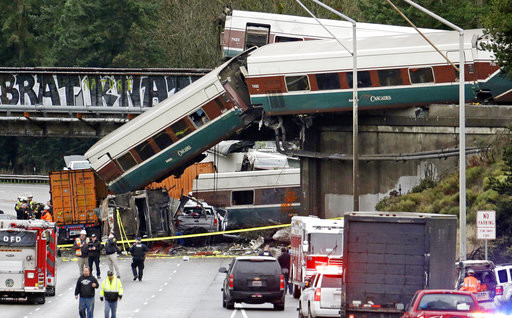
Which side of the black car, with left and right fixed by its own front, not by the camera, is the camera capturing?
back

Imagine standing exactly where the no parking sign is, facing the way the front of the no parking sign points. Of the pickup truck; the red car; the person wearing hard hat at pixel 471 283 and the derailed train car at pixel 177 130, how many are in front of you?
2

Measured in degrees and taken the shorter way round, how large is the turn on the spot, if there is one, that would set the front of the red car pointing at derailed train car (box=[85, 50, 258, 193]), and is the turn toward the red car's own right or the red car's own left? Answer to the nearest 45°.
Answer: approximately 45° to the red car's own left

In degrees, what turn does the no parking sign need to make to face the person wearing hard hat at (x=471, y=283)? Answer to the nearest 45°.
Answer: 0° — it already faces them

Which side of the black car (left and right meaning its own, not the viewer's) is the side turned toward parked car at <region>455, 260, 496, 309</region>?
right

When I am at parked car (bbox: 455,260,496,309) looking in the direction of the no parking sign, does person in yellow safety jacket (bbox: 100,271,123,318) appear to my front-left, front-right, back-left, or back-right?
back-left
